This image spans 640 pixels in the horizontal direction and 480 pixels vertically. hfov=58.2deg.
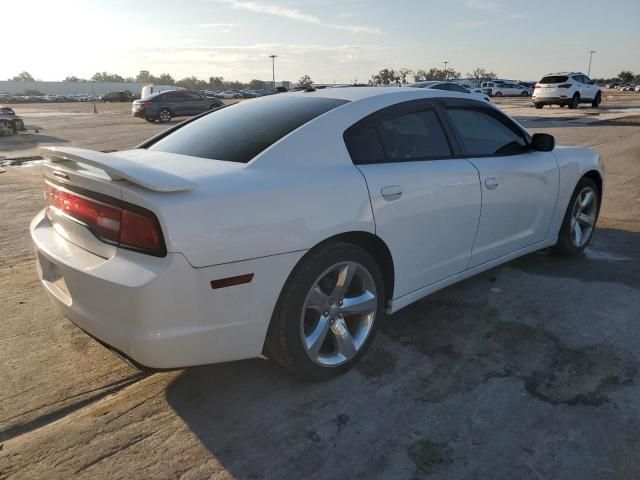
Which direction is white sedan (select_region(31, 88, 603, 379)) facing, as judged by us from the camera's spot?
facing away from the viewer and to the right of the viewer

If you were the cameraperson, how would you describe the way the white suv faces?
facing away from the viewer and to the right of the viewer

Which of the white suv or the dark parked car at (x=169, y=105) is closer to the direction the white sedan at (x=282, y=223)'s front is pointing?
the white suv

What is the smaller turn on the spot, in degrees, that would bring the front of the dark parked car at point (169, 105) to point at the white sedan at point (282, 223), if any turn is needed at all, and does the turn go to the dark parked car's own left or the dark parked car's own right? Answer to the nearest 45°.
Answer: approximately 135° to the dark parked car's own right

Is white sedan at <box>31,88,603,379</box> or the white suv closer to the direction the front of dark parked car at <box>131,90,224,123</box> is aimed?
the white suv

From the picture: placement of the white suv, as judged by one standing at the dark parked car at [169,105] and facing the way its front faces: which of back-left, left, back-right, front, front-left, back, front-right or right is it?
front-right

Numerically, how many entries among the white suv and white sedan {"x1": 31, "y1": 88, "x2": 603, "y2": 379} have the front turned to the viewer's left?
0

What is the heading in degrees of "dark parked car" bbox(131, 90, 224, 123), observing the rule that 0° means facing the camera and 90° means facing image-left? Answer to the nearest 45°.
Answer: approximately 225°

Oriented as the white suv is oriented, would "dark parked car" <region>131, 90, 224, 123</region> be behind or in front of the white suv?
behind

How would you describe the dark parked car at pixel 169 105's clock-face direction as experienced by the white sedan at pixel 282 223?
The dark parked car is roughly at 10 o'clock from the white sedan.

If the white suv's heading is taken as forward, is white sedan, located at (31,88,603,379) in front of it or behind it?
behind
